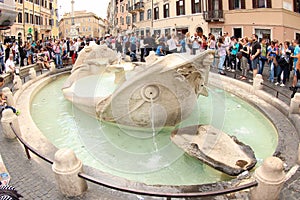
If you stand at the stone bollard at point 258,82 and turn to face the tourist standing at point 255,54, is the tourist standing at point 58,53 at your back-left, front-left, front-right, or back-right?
front-left

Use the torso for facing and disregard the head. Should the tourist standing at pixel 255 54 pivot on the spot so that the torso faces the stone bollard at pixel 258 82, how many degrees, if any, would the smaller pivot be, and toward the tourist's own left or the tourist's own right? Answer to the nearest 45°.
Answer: approximately 45° to the tourist's own left

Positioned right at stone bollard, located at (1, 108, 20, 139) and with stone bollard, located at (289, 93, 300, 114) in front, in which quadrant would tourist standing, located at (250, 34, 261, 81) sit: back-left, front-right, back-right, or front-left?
front-left

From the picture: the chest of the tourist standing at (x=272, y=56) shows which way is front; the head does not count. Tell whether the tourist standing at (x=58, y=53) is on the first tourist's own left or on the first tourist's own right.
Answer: on the first tourist's own right

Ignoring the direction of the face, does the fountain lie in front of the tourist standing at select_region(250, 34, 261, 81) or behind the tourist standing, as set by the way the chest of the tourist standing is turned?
in front

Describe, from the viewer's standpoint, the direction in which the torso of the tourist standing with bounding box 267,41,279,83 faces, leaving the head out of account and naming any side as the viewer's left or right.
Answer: facing the viewer and to the left of the viewer

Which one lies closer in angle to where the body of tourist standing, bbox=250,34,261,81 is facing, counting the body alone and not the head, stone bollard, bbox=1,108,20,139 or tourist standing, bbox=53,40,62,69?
the stone bollard

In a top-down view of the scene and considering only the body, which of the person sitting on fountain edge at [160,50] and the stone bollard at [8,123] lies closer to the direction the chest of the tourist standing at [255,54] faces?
the stone bollard

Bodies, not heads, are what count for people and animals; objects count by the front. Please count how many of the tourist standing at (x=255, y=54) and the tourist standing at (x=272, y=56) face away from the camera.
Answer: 0
